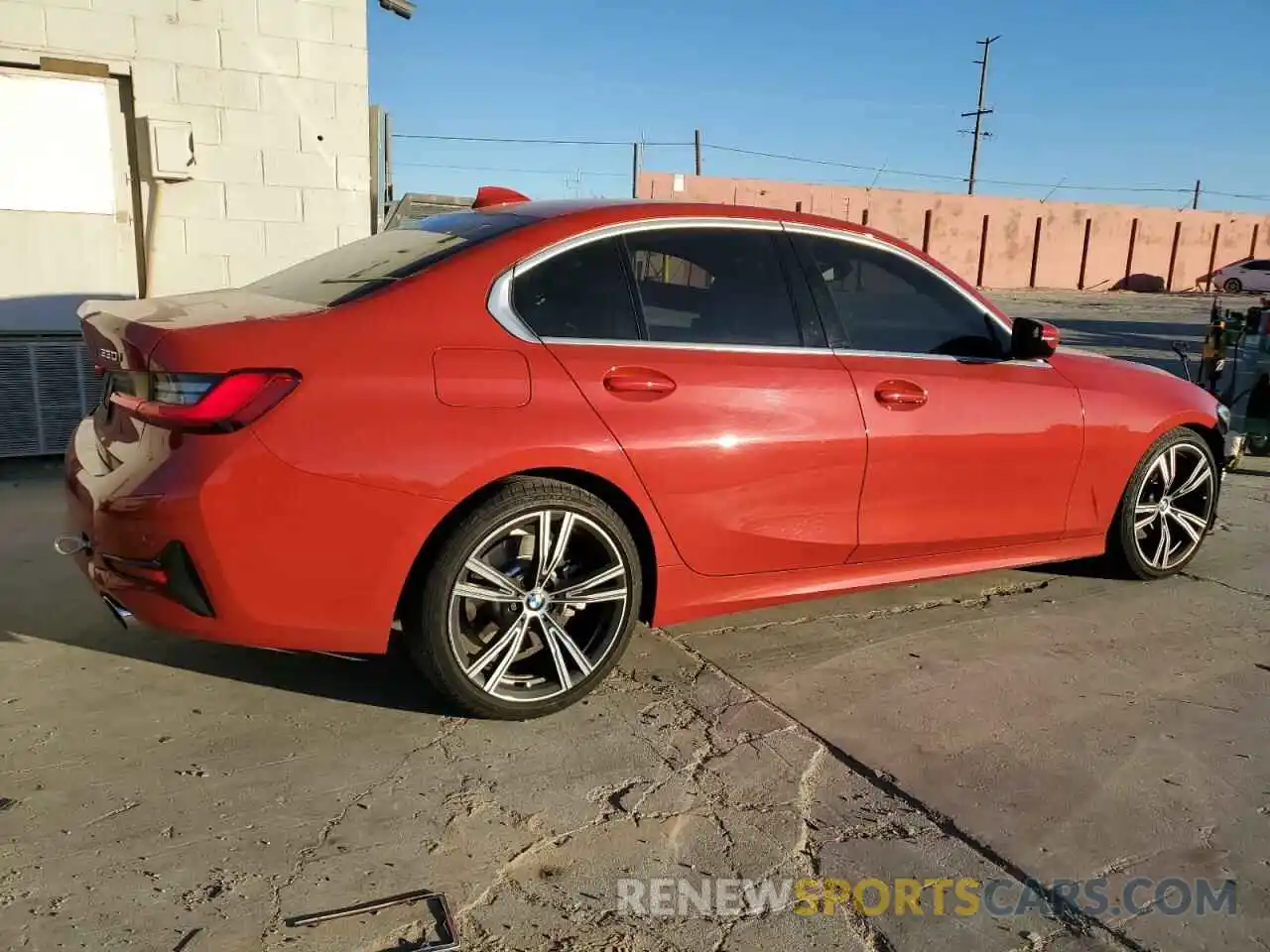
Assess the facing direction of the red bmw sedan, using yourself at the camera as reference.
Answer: facing away from the viewer and to the right of the viewer

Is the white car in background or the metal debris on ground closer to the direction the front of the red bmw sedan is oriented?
the white car in background

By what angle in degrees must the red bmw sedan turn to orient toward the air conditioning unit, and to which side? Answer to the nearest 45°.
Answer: approximately 90° to its left

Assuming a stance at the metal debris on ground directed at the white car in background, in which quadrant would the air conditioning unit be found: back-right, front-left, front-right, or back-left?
front-left

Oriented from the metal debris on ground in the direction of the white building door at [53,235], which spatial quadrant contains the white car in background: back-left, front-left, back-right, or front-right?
front-right

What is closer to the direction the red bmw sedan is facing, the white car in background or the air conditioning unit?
the white car in background

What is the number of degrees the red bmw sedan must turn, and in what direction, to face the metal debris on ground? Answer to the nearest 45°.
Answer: approximately 135° to its right

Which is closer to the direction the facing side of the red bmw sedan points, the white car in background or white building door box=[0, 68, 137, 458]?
the white car in background

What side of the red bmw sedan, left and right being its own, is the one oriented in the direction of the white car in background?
front

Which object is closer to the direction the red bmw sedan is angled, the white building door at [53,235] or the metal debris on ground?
the white building door
